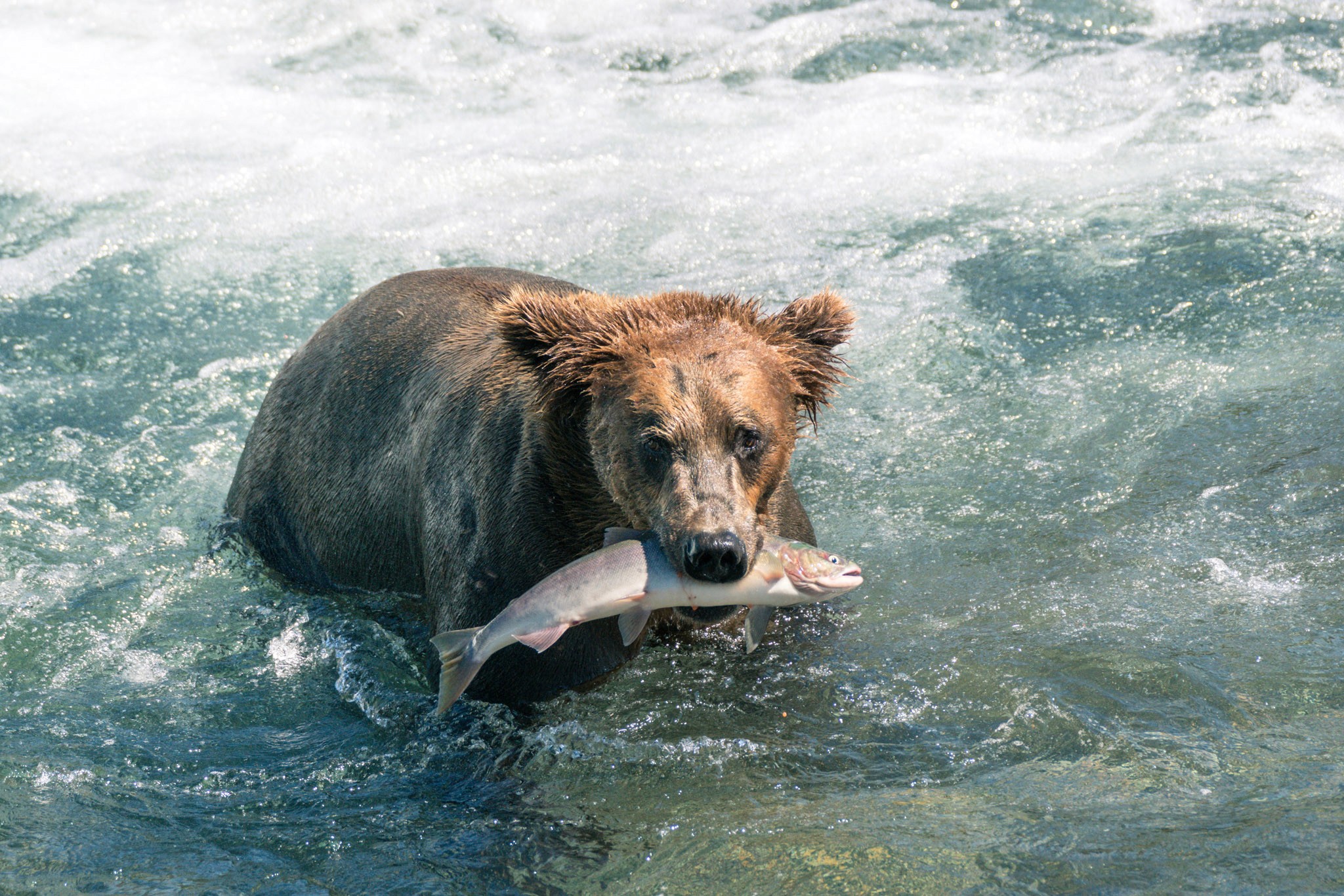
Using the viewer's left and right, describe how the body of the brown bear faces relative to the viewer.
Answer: facing the viewer and to the right of the viewer
